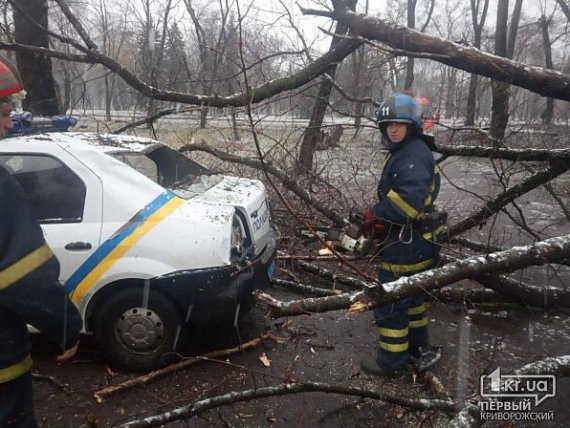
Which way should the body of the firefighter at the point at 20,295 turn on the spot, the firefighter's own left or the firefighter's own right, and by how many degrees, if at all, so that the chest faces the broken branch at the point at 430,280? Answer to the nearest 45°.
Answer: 0° — they already face it

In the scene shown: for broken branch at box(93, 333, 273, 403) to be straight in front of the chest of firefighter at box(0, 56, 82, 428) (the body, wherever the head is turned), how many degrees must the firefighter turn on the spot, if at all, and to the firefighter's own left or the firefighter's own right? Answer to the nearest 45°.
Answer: approximately 45° to the firefighter's own left

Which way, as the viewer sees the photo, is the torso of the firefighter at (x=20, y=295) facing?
to the viewer's right

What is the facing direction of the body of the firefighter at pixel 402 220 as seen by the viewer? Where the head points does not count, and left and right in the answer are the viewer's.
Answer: facing to the left of the viewer
